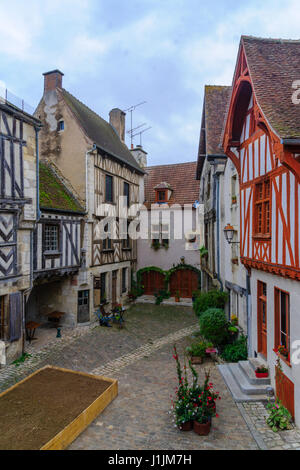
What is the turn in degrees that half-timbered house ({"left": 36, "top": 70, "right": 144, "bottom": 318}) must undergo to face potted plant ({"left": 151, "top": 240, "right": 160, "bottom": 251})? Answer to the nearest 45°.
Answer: approximately 90° to its left

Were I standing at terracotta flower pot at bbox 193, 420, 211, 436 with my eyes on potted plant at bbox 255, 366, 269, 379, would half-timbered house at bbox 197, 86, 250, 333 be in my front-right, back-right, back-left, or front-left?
front-left

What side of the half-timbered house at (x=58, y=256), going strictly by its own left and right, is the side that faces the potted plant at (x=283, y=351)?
front

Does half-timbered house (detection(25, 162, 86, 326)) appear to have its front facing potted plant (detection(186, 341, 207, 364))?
yes

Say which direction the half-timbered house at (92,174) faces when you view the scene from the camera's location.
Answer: facing the viewer and to the right of the viewer

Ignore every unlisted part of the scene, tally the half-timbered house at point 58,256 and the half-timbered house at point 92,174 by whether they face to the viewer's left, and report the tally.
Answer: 0

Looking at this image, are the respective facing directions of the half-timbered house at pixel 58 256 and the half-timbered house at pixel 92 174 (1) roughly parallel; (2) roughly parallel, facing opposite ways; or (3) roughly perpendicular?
roughly parallel

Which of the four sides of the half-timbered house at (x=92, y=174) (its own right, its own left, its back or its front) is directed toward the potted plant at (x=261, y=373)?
front

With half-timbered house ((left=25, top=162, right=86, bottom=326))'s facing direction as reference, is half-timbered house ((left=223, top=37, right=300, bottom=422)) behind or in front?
in front

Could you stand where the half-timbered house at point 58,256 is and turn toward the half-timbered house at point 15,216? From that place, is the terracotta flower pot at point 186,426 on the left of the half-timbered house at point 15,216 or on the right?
left
